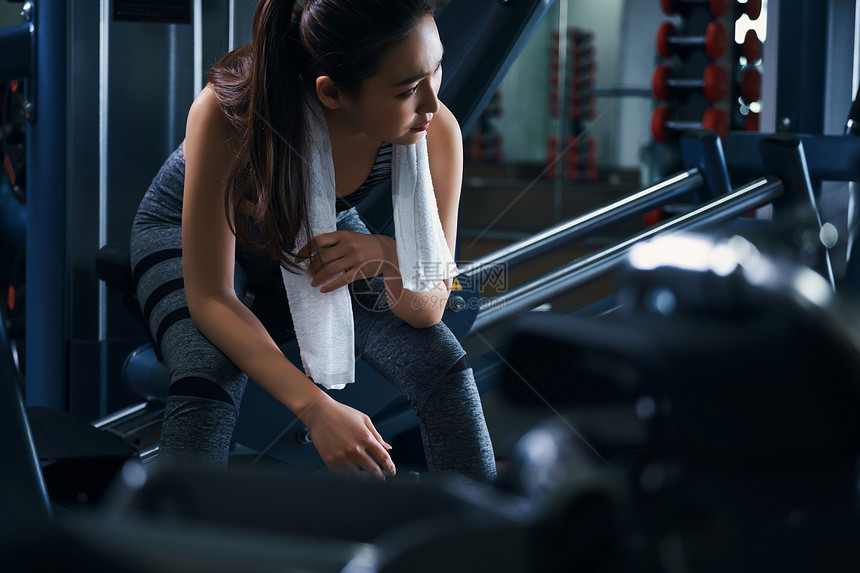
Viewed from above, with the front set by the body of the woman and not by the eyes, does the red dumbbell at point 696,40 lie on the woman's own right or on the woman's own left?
on the woman's own left

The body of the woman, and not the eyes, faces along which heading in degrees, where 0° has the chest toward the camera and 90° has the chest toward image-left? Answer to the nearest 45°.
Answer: approximately 315°

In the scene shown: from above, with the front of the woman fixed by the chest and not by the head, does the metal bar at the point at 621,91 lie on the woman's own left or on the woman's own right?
on the woman's own left

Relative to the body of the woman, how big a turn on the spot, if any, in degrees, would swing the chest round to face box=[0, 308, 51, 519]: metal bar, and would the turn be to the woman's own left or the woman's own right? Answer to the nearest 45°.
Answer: approximately 45° to the woman's own right

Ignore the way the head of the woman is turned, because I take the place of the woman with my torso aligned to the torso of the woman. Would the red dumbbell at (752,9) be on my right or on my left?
on my left

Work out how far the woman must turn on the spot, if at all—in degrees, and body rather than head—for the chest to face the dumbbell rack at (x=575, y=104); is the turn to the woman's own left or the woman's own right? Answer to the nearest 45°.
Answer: approximately 135° to the woman's own left
